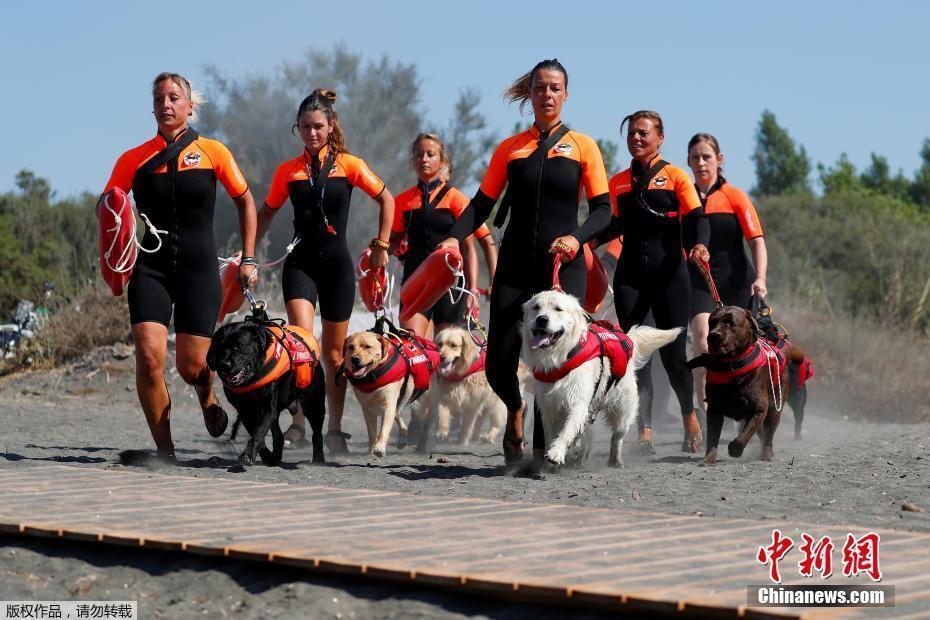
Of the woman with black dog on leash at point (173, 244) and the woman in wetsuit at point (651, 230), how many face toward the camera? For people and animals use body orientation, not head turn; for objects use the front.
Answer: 2

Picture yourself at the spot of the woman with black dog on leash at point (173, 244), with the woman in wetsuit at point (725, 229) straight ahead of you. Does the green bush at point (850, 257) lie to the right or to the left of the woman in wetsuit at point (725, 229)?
left

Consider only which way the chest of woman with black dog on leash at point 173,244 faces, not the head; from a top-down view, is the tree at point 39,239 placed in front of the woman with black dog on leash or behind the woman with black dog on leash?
behind

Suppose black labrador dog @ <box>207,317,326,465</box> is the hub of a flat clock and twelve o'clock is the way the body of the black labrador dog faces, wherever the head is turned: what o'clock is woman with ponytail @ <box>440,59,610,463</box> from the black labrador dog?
The woman with ponytail is roughly at 8 o'clock from the black labrador dog.

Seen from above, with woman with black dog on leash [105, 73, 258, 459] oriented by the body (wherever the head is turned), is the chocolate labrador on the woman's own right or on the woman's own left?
on the woman's own left

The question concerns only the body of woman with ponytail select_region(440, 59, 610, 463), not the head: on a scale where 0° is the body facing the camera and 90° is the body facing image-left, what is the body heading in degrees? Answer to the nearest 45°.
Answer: approximately 0°

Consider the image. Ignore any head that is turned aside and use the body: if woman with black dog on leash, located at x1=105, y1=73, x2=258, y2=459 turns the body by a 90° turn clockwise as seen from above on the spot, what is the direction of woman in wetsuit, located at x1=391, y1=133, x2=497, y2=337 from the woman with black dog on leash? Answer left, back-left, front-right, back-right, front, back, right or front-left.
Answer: back-right

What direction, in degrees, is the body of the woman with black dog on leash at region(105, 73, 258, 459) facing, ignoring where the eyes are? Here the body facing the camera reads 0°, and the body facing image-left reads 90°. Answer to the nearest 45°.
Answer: approximately 0°

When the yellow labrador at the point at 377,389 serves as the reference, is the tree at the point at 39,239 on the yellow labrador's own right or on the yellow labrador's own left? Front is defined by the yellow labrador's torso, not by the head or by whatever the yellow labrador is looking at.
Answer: on the yellow labrador's own right

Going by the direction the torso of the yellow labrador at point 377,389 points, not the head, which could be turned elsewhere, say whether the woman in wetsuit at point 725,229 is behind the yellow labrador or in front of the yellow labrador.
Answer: behind

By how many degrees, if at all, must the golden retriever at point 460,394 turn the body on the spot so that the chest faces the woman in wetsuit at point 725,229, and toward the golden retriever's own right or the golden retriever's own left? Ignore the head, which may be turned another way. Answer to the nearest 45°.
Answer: approximately 135° to the golden retriever's own left
